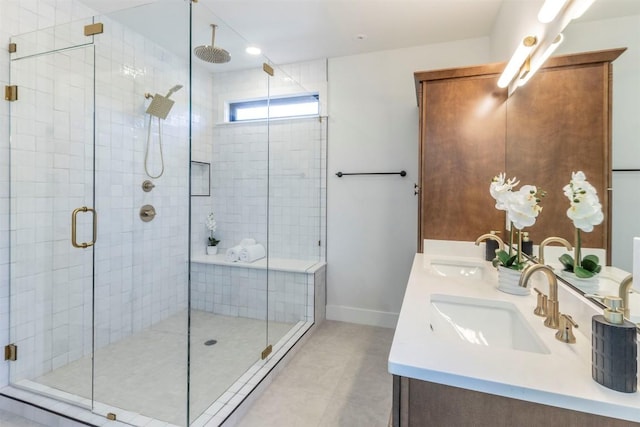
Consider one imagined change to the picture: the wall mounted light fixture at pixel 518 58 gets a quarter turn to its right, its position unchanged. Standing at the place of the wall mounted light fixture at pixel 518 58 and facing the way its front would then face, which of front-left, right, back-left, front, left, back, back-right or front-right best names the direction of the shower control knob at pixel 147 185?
left

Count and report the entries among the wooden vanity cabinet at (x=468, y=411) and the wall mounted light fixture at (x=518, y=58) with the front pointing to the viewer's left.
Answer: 2

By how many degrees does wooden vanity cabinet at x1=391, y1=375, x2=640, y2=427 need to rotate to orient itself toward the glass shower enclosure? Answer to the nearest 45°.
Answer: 0° — it already faces it

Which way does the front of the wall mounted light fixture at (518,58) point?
to the viewer's left

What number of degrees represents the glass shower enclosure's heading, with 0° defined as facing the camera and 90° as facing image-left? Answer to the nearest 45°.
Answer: approximately 45°

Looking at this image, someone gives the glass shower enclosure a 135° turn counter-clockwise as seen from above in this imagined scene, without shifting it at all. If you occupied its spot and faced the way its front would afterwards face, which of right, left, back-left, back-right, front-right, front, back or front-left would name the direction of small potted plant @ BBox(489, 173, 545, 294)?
front-right

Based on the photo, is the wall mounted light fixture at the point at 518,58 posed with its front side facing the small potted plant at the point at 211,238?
yes

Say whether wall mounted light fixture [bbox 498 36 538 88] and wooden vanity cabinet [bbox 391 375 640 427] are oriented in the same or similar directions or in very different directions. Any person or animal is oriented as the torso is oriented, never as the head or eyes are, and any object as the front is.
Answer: same or similar directions

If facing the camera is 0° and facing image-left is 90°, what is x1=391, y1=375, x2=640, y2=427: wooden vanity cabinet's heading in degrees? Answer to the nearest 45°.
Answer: approximately 90°

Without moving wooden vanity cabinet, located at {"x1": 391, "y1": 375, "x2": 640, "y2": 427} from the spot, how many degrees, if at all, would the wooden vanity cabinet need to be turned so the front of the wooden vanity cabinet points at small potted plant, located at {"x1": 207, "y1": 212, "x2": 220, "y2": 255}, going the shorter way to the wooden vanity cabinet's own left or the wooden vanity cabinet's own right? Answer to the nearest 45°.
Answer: approximately 45° to the wooden vanity cabinet's own right

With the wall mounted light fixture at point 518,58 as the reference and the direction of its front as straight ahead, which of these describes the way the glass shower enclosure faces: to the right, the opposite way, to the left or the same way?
to the left

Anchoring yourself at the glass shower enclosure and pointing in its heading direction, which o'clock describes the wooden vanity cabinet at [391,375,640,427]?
The wooden vanity cabinet is roughly at 10 o'clock from the glass shower enclosure.

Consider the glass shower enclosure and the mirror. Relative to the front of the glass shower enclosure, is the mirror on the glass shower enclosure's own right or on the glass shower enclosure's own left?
on the glass shower enclosure's own left

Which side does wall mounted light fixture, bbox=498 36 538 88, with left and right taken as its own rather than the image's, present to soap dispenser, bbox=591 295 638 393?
left

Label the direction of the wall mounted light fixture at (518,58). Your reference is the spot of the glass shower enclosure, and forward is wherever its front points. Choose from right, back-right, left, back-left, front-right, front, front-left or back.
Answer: left

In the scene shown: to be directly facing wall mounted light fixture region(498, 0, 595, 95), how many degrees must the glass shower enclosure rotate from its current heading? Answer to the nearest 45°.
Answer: approximately 90° to its left
